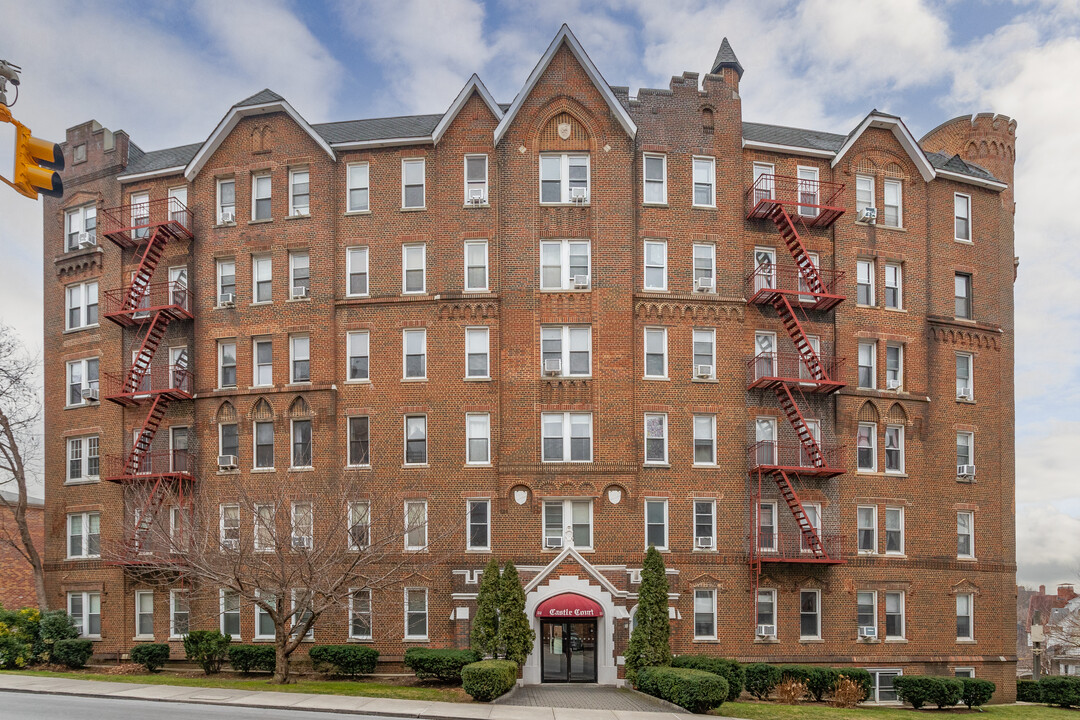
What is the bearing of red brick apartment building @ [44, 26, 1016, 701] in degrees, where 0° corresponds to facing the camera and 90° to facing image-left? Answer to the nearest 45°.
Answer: approximately 0°

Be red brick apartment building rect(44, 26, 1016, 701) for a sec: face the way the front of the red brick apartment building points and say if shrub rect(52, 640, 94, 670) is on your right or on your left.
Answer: on your right

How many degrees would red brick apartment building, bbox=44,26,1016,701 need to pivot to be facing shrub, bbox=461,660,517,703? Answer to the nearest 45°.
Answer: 0° — it already faces it

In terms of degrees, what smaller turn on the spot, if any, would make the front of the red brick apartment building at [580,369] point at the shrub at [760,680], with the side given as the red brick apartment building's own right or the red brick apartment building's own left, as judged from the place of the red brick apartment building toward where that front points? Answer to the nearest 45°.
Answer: approximately 45° to the red brick apartment building's own left

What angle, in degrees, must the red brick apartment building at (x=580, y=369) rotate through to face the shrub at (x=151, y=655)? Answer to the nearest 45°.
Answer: approximately 90° to its right

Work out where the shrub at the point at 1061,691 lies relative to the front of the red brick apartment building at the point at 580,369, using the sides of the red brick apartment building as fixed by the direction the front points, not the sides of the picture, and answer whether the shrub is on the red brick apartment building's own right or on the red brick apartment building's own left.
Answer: on the red brick apartment building's own left
